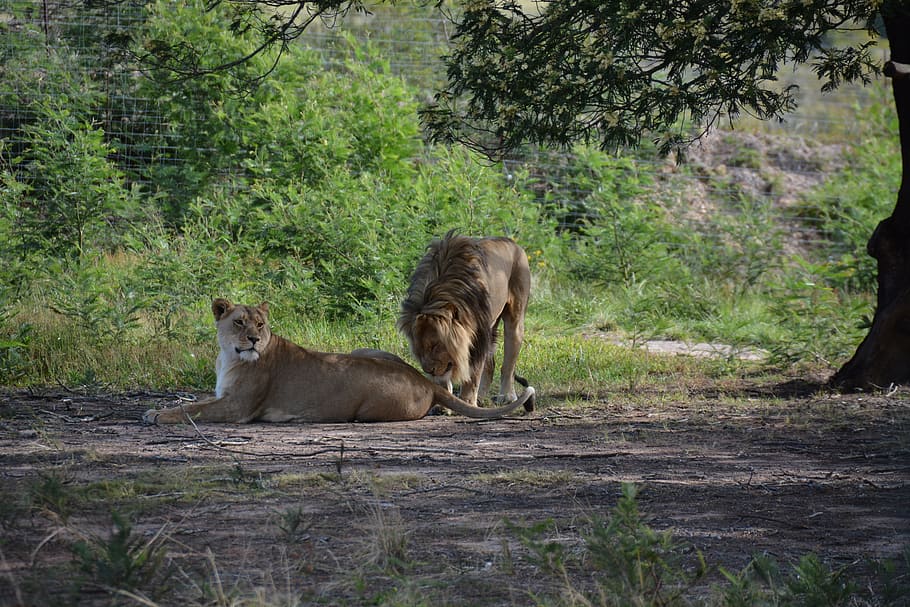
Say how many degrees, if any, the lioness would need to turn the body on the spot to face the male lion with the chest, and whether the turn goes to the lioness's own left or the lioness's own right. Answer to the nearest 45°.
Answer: approximately 135° to the lioness's own right

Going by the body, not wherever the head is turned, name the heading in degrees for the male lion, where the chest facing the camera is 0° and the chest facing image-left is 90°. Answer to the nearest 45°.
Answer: approximately 45°

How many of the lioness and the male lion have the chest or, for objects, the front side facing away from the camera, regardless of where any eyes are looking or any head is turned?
0

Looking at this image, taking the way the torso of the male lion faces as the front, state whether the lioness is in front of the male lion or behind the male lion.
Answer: in front

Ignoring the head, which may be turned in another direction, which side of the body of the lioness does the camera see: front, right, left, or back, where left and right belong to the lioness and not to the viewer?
left
